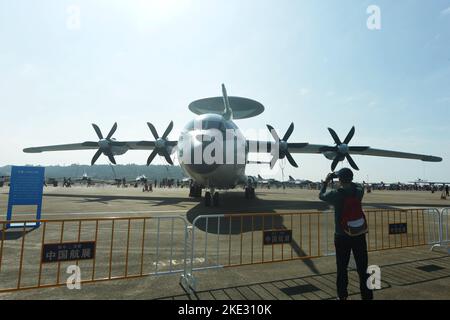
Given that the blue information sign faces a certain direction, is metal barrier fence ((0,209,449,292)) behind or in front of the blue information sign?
in front

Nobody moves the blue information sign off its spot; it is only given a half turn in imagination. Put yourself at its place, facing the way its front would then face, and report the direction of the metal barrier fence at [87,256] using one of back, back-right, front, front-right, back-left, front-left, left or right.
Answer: back

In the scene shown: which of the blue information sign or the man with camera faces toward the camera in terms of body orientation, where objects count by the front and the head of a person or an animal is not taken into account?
the blue information sign

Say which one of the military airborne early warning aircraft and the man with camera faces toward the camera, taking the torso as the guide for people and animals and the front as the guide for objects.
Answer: the military airborne early warning aircraft

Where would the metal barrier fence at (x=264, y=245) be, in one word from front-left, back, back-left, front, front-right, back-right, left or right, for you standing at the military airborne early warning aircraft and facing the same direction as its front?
front

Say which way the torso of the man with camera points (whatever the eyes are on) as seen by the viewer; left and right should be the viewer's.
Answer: facing away from the viewer and to the left of the viewer

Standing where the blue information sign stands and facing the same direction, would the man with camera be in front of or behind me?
in front

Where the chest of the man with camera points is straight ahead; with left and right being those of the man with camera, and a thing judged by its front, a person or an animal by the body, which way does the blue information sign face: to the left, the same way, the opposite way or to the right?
the opposite way

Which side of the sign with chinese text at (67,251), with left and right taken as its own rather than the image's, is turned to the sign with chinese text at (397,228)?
left

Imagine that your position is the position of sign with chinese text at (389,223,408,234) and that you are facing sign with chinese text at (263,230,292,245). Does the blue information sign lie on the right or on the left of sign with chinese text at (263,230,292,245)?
right

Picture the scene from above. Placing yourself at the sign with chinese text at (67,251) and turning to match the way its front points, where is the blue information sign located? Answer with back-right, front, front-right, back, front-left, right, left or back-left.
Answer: back

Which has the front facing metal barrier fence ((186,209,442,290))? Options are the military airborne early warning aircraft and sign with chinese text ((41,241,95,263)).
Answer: the military airborne early warning aircraft

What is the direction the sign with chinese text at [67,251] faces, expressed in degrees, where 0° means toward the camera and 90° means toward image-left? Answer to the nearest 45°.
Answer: approximately 0°

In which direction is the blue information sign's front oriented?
toward the camera

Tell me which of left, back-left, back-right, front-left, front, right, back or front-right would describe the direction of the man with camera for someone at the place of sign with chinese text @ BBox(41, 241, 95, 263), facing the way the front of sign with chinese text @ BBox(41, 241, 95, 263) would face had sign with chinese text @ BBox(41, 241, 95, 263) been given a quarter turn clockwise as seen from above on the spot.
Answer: back-left
